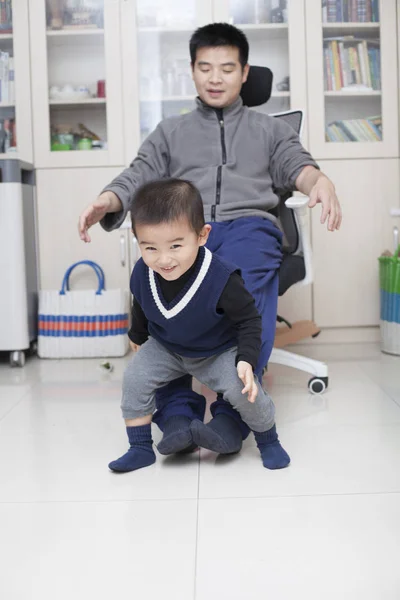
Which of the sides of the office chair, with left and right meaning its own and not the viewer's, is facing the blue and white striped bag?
right

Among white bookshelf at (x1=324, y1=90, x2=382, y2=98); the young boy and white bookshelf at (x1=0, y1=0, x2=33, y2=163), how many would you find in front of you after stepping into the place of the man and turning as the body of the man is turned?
1

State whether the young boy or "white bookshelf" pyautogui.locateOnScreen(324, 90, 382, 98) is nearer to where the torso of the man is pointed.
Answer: the young boy

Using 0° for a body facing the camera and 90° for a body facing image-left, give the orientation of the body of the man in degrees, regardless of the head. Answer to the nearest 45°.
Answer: approximately 0°

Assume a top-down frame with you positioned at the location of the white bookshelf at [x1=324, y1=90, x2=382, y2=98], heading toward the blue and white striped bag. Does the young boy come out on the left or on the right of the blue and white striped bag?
left

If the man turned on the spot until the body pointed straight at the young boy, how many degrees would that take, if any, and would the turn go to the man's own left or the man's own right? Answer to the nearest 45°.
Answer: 0° — they already face them

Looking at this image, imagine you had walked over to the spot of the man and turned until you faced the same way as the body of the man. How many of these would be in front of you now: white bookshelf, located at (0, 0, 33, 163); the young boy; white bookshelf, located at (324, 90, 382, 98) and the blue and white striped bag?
1

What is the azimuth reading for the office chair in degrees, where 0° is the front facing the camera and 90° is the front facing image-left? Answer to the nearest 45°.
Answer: approximately 45°
